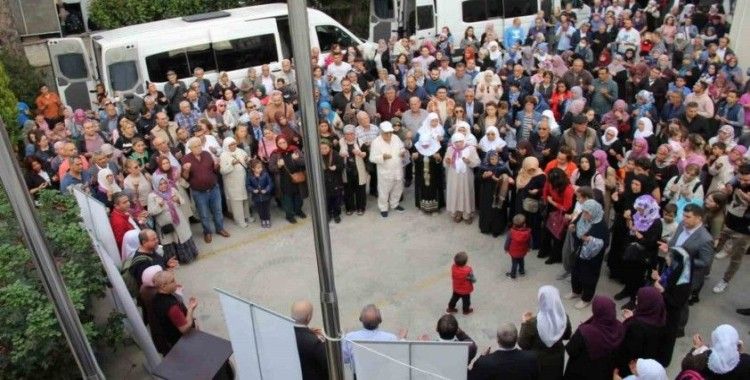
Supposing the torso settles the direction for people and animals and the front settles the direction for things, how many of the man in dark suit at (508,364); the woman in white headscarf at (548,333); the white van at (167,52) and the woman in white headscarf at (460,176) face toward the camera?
1

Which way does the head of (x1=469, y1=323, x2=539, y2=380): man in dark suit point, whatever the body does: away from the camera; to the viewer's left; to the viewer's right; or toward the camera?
away from the camera

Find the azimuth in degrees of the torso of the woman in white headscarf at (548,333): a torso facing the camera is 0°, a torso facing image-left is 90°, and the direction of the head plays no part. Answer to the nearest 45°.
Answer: approximately 135°

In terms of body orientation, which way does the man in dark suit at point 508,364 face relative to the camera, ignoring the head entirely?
away from the camera

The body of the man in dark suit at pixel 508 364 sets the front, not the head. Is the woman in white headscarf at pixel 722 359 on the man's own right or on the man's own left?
on the man's own right

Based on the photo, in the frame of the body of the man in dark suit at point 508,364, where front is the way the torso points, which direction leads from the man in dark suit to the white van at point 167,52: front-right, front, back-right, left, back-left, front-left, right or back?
front-left

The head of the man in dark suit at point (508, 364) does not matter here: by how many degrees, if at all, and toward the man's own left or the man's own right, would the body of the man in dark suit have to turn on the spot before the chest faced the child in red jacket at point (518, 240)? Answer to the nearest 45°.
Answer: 0° — they already face them

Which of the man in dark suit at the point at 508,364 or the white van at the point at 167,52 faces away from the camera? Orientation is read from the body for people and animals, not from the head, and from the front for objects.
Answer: the man in dark suit

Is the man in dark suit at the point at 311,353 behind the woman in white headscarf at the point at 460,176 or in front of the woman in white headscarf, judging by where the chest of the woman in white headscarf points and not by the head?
in front

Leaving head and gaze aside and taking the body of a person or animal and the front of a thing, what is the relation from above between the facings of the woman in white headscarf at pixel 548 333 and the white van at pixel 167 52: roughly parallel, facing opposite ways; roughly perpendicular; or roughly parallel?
roughly perpendicular

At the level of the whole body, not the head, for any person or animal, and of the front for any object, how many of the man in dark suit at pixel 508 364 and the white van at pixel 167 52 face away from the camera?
1

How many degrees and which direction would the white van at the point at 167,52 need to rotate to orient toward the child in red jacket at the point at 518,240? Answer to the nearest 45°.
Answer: approximately 45° to its right

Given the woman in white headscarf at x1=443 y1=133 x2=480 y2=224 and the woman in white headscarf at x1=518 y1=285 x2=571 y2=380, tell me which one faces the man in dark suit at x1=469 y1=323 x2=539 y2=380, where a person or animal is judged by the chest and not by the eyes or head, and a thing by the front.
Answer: the woman in white headscarf at x1=443 y1=133 x2=480 y2=224

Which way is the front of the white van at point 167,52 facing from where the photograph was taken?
facing to the right of the viewer

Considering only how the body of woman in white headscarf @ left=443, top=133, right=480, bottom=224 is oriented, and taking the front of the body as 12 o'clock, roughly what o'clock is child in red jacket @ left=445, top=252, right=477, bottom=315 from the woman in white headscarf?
The child in red jacket is roughly at 12 o'clock from the woman in white headscarf.
